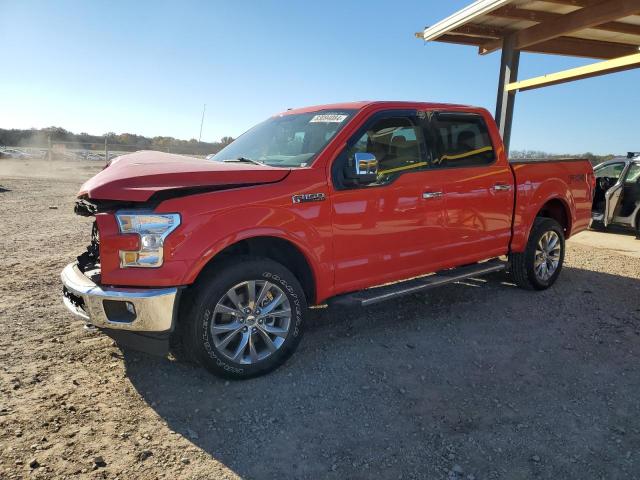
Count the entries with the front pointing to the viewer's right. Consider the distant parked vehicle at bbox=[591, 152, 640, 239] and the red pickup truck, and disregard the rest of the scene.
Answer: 0

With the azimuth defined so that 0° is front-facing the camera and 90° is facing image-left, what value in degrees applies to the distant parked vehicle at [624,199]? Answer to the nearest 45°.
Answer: approximately 90°

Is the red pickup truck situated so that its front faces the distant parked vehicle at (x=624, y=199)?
no
